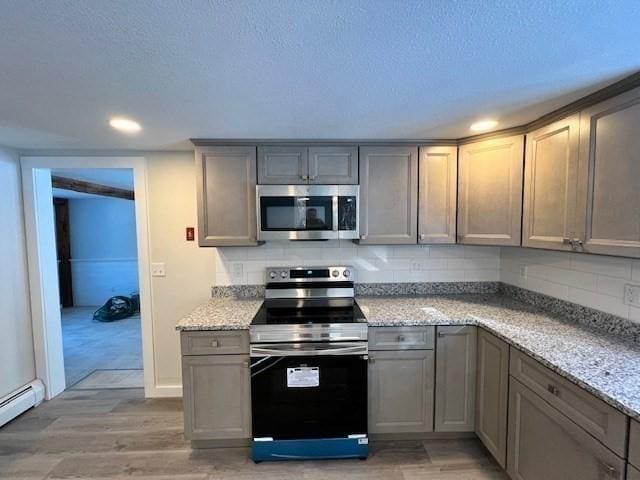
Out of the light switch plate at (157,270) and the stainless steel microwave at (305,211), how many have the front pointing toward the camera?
2

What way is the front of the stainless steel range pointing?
toward the camera

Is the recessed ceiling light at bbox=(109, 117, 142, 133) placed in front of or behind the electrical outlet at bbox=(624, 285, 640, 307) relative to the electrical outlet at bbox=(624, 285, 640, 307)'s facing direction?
in front

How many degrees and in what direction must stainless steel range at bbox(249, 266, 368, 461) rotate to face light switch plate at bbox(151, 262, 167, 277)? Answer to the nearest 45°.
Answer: approximately 135° to its right

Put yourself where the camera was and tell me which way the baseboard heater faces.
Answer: facing the viewer and to the right of the viewer

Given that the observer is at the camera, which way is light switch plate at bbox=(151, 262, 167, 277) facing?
facing the viewer

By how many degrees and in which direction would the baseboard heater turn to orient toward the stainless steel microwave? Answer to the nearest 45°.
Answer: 0° — it already faces it

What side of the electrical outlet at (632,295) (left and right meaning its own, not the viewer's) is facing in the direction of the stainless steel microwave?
front

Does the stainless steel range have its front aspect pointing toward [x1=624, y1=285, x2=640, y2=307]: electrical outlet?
no

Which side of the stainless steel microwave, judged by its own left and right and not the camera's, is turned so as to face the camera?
front

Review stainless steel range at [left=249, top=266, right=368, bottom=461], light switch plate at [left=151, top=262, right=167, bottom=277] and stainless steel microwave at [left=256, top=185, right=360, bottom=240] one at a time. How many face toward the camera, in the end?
3

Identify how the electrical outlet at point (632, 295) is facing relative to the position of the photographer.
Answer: facing the viewer and to the left of the viewer
